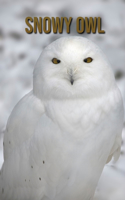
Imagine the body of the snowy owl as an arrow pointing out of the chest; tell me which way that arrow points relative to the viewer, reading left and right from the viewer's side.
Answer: facing the viewer and to the right of the viewer
